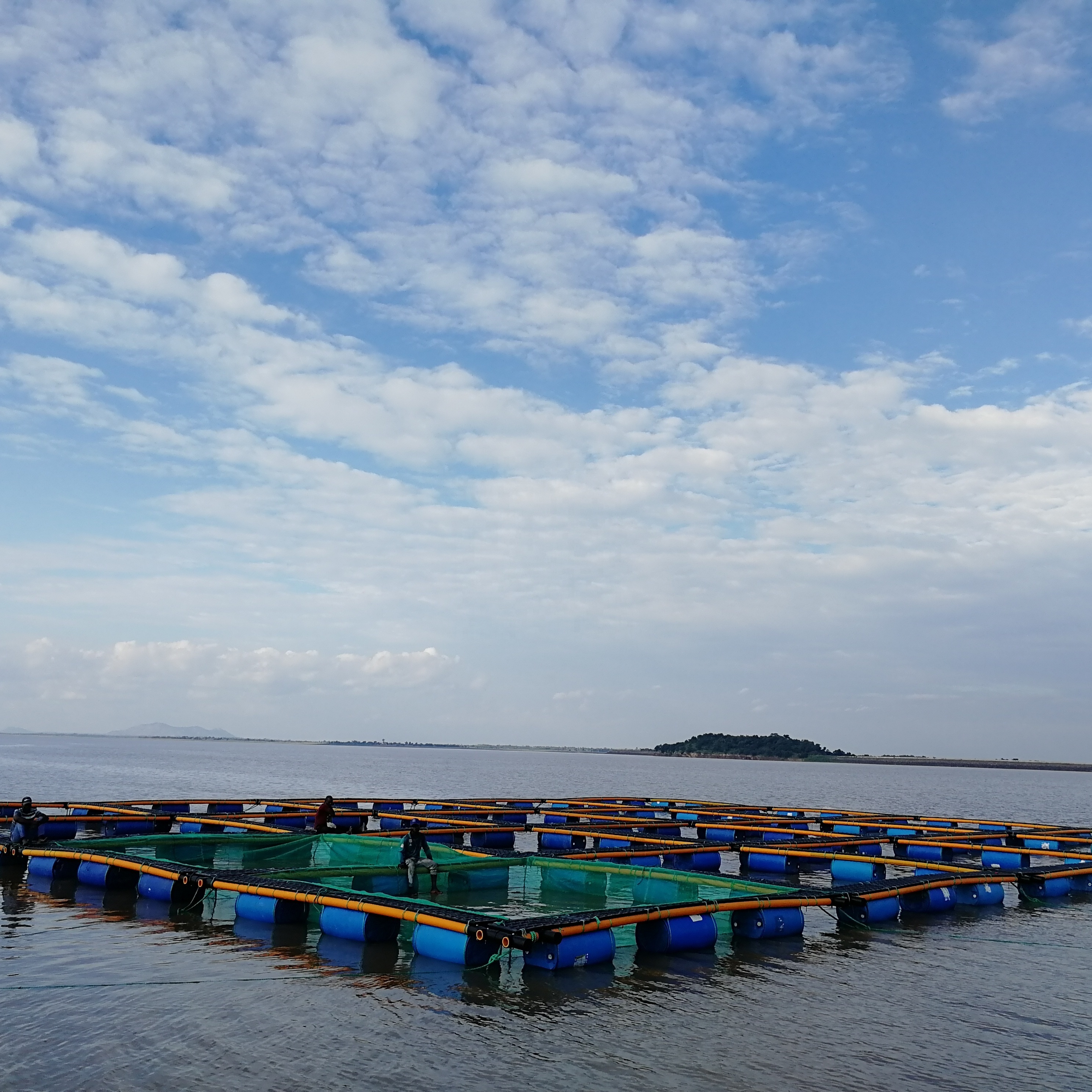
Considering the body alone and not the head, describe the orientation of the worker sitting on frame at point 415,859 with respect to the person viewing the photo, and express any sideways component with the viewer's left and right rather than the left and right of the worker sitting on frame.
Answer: facing the viewer

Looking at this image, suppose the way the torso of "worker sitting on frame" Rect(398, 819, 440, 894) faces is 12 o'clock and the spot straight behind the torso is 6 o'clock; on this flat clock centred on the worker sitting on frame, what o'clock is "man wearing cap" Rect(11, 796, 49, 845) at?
The man wearing cap is roughly at 4 o'clock from the worker sitting on frame.
